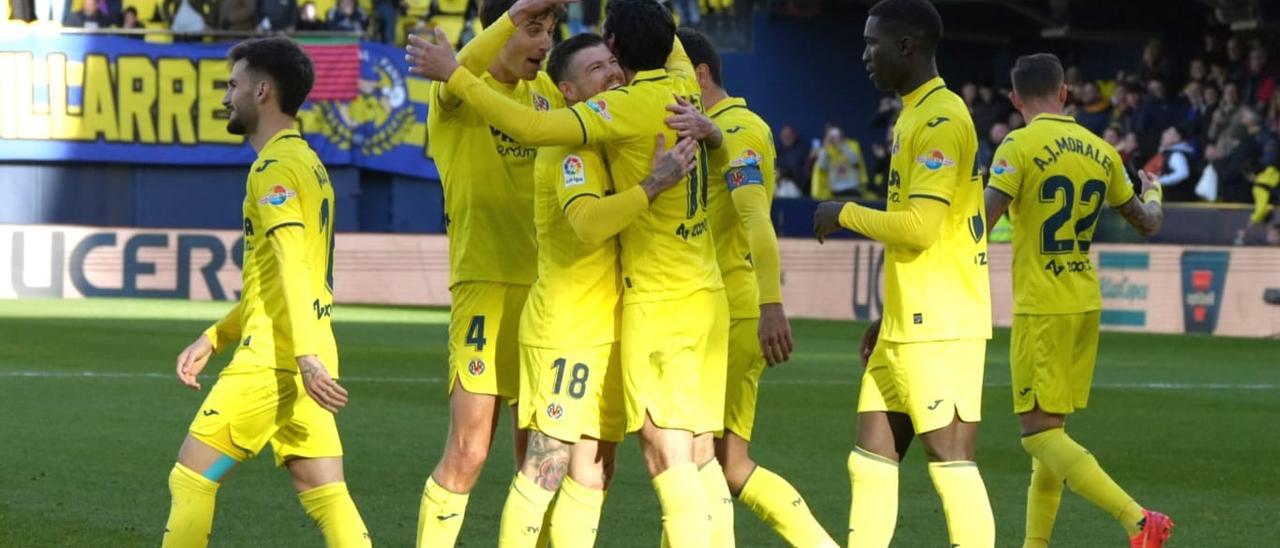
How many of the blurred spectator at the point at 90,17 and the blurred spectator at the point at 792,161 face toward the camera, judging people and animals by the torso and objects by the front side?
2

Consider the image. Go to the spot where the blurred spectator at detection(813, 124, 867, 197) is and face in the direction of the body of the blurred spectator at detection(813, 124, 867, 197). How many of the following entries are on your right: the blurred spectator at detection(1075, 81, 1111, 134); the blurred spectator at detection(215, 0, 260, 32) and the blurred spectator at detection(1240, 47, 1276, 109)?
1

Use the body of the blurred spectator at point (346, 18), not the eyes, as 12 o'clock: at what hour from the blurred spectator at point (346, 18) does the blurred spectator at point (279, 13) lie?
the blurred spectator at point (279, 13) is roughly at 4 o'clock from the blurred spectator at point (346, 18).

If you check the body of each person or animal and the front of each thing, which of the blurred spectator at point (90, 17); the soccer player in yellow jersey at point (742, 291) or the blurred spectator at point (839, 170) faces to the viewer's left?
the soccer player in yellow jersey

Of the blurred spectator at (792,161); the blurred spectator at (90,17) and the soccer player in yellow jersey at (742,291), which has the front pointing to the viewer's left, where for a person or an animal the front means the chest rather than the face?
the soccer player in yellow jersey

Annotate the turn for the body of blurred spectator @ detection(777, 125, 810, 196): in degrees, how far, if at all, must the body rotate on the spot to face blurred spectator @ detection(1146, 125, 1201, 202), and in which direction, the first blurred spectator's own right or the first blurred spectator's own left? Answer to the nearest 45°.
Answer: approximately 45° to the first blurred spectator's own left

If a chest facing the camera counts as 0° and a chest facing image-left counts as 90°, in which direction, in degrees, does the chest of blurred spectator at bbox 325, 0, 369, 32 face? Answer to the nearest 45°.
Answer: approximately 0°

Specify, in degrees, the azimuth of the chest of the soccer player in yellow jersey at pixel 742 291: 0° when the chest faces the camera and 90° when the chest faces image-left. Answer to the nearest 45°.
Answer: approximately 90°

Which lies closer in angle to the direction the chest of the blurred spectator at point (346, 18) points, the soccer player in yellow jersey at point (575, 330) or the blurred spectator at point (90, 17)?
the soccer player in yellow jersey

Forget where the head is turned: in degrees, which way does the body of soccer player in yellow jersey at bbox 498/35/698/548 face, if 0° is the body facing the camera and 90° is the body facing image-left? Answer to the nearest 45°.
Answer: approximately 270°
